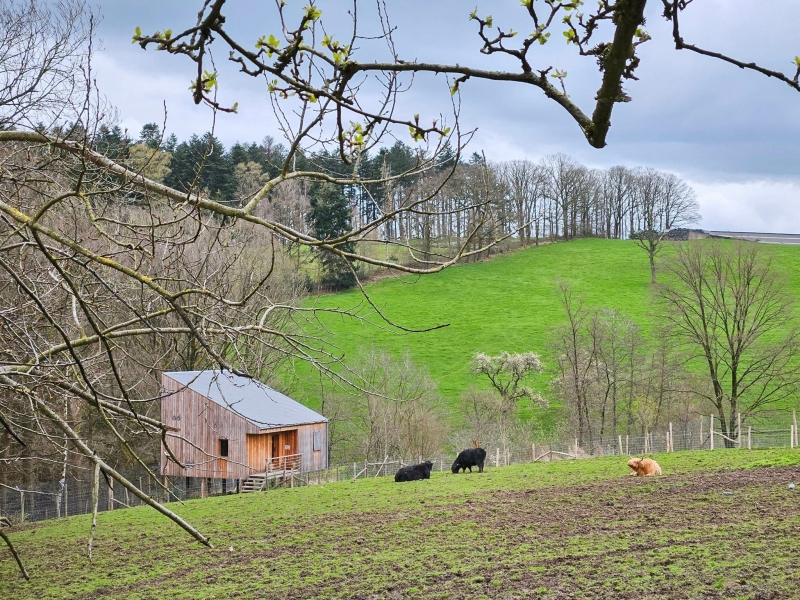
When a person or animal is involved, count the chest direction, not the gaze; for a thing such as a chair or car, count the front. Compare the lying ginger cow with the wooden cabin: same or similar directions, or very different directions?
very different directions

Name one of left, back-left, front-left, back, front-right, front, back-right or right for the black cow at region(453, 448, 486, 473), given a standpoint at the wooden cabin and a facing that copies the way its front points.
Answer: front

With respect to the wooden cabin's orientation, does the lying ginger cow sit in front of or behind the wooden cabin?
in front

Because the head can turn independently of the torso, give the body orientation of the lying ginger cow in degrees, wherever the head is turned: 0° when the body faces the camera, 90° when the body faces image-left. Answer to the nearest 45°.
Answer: approximately 90°

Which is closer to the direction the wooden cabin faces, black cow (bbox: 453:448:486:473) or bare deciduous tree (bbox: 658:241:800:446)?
the black cow

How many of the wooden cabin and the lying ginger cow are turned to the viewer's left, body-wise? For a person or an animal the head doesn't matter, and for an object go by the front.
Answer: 1

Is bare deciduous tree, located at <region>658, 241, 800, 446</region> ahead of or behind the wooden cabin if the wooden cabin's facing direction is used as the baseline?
ahead

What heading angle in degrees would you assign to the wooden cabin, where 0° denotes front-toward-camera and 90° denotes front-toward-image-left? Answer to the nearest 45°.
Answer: approximately 315°

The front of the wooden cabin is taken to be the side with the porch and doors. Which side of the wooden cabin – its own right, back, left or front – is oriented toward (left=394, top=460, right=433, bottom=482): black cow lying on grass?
front
